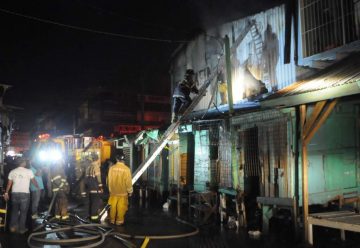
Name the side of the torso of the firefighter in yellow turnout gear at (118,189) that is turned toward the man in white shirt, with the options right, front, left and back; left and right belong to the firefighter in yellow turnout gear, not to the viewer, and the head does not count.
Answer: left

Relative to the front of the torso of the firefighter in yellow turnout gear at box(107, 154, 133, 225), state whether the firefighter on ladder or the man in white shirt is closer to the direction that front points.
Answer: the firefighter on ladder

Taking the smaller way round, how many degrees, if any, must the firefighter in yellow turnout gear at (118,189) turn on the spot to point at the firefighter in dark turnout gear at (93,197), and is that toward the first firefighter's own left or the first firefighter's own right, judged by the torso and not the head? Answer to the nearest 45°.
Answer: approximately 45° to the first firefighter's own left

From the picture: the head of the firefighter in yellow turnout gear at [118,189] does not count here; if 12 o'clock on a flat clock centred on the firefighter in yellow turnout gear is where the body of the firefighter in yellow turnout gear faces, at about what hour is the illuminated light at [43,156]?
The illuminated light is roughly at 11 o'clock from the firefighter in yellow turnout gear.

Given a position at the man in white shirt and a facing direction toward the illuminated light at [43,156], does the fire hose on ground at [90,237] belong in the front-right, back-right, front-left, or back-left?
back-right

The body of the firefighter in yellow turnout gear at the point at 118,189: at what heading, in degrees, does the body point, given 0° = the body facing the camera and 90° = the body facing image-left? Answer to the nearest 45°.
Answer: approximately 180°

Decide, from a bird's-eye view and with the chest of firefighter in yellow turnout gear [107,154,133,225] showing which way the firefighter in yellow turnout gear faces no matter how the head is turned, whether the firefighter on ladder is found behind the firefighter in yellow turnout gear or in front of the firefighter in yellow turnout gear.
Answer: in front
